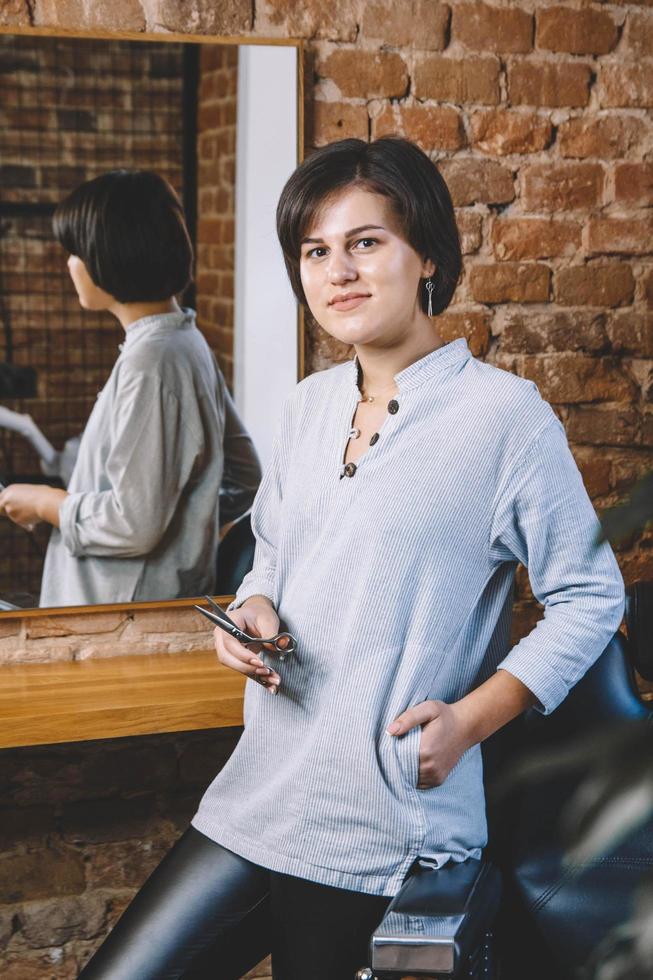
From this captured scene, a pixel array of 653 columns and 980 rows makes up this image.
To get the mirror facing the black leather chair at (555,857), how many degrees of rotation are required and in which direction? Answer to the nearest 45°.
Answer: approximately 45° to its left

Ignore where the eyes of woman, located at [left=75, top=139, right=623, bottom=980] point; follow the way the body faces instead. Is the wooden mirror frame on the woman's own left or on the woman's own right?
on the woman's own right

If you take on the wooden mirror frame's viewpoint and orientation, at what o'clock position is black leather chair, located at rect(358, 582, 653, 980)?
The black leather chair is roughly at 11 o'clock from the wooden mirror frame.

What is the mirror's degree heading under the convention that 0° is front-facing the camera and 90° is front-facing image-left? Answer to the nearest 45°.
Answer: approximately 0°

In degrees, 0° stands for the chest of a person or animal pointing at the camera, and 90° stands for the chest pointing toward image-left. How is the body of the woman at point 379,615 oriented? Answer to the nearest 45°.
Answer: approximately 45°
